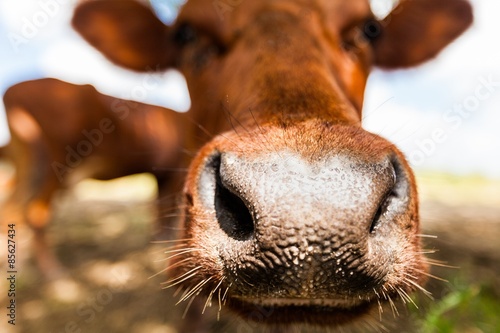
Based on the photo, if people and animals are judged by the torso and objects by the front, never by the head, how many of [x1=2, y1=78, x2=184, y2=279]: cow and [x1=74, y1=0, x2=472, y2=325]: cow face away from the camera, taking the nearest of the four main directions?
0

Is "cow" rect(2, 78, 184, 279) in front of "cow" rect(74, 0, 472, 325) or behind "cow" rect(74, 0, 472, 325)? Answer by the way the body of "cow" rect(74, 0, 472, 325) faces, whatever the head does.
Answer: behind
